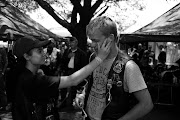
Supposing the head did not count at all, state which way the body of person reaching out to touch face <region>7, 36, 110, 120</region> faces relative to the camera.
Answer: to the viewer's right

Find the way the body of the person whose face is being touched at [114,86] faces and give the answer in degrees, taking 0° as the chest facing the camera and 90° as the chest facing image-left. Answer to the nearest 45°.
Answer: approximately 45°

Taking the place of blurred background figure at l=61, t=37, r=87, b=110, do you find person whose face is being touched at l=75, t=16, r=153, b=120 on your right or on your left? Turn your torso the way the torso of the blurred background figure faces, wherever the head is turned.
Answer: on your left
